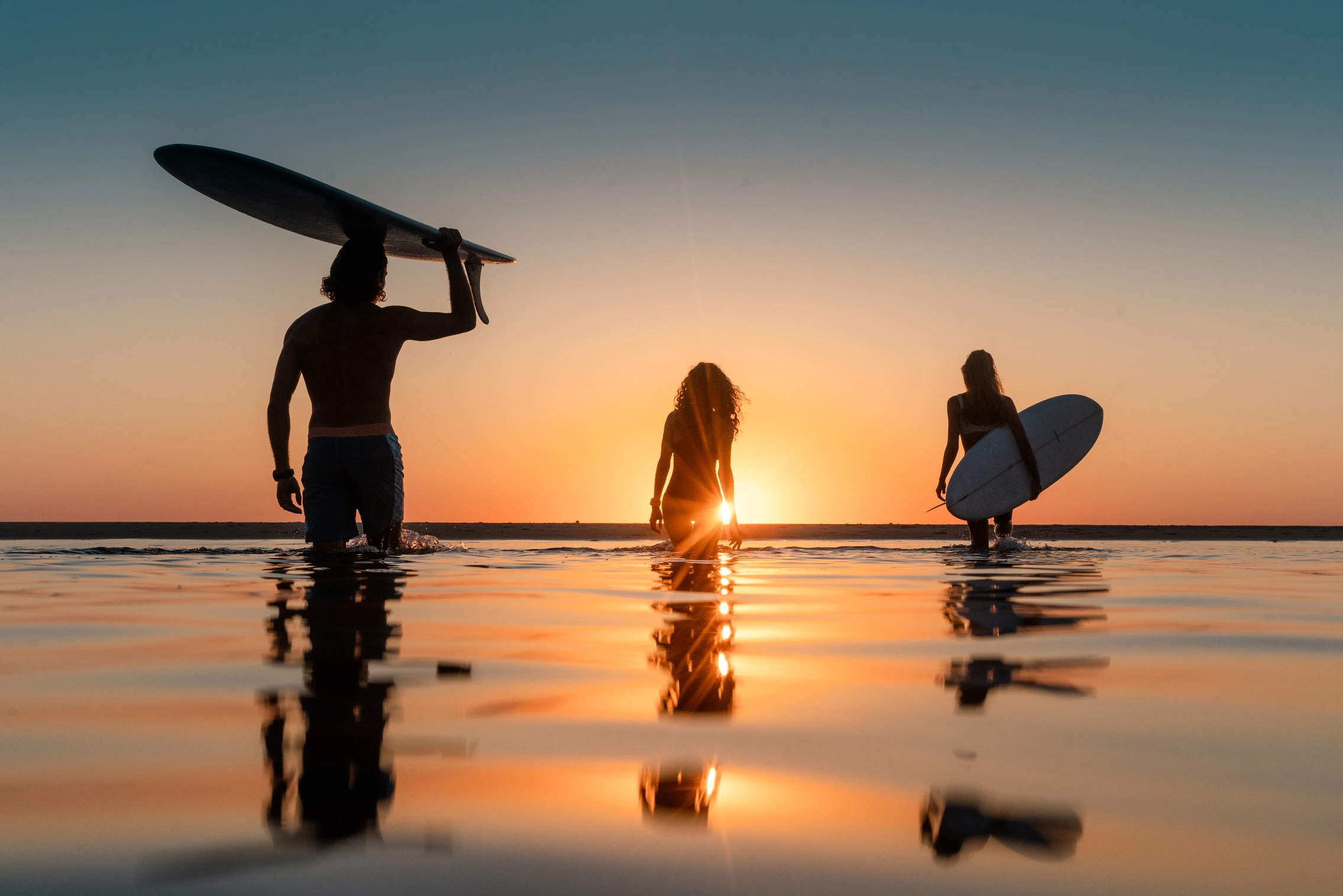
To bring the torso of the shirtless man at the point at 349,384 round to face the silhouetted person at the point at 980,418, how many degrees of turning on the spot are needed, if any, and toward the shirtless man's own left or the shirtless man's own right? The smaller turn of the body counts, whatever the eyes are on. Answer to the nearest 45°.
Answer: approximately 45° to the shirtless man's own right

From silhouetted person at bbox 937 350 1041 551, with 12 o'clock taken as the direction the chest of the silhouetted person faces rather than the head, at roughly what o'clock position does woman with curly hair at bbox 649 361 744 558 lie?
The woman with curly hair is roughly at 8 o'clock from the silhouetted person.

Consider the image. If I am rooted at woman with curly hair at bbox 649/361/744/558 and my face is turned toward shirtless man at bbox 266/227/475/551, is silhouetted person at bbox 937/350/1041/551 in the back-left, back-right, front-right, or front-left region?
back-left

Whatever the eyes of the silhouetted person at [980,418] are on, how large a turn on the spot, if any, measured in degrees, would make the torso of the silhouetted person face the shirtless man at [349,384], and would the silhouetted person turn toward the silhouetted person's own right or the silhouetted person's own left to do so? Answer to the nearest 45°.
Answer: approximately 135° to the silhouetted person's own left

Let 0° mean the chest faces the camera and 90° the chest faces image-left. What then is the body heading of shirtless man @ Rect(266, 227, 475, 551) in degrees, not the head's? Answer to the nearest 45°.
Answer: approximately 180°

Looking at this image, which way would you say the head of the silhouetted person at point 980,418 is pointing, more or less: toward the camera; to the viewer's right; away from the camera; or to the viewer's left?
away from the camera

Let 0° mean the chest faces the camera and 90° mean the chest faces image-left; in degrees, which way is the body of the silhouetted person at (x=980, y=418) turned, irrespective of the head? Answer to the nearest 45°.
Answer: approximately 180°

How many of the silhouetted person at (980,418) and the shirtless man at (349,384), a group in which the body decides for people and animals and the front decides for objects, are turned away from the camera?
2

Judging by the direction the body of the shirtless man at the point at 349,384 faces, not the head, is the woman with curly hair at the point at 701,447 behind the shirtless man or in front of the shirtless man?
in front

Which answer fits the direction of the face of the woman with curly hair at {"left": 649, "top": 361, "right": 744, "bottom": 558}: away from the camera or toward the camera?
away from the camera

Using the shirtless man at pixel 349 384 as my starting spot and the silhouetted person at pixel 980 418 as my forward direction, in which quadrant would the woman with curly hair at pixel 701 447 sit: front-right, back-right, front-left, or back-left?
front-left
